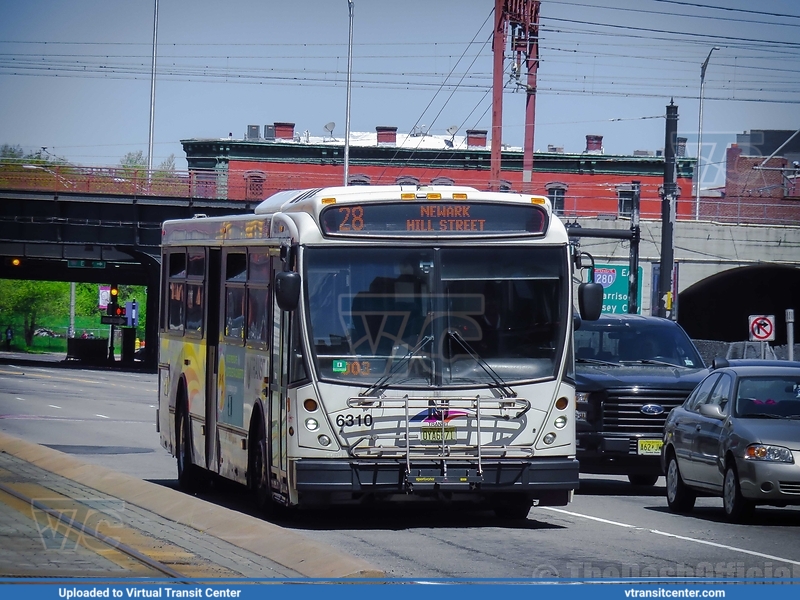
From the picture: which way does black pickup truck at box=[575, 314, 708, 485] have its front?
toward the camera

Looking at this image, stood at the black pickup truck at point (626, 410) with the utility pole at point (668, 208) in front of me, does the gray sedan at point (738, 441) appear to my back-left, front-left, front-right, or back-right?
back-right

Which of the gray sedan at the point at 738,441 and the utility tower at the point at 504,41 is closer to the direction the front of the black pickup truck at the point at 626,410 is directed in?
the gray sedan

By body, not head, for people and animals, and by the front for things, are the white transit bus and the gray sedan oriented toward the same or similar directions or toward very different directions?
same or similar directions

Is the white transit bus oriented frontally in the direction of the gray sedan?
no

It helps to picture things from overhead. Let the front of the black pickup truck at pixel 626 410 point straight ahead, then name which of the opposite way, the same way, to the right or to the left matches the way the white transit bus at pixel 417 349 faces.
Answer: the same way

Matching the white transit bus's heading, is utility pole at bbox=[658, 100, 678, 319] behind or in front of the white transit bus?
behind

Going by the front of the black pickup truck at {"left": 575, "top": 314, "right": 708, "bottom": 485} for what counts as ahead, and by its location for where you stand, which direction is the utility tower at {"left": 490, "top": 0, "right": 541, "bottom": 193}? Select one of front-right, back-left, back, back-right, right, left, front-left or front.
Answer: back

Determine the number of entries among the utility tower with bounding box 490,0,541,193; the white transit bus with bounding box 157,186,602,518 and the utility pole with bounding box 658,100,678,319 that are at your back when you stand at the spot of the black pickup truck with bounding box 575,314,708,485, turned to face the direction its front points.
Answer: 2

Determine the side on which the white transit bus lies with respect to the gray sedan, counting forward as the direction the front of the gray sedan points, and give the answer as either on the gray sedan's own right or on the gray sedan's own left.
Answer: on the gray sedan's own right

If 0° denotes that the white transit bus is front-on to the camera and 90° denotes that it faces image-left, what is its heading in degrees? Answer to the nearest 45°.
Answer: approximately 0°

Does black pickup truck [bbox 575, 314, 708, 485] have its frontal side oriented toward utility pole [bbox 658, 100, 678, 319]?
no

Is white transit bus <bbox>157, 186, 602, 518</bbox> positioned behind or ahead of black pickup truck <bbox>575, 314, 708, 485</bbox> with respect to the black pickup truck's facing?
ahead

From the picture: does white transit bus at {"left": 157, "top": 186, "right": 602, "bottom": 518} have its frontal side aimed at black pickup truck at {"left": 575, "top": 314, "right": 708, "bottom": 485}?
no

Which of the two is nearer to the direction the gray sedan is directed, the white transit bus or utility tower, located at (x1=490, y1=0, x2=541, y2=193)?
the white transit bus

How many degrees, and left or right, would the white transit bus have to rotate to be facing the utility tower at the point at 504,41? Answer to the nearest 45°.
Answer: approximately 180°

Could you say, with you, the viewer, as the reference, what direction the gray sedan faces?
facing the viewer
